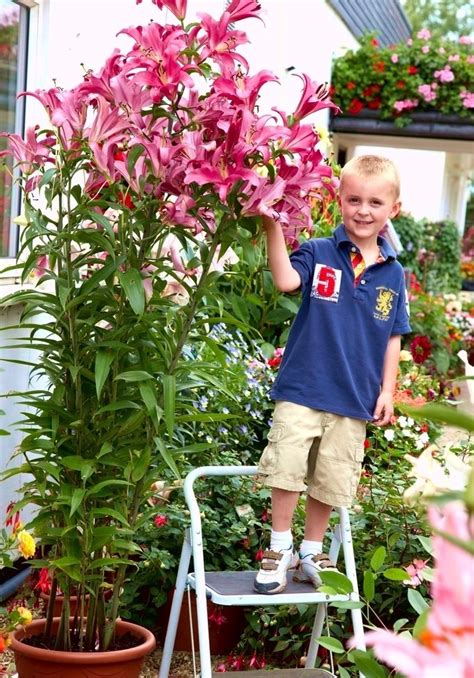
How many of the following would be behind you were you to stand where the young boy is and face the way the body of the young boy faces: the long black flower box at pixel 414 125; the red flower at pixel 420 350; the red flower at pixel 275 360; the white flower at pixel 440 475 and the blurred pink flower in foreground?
3

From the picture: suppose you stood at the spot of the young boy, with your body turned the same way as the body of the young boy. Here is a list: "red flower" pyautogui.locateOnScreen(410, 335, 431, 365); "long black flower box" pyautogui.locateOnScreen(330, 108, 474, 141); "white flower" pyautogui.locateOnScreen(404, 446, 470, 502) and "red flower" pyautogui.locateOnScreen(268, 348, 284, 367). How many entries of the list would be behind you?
3

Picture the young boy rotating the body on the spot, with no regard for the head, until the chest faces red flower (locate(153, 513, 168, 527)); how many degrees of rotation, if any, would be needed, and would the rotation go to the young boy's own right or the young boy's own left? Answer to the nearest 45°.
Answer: approximately 135° to the young boy's own right

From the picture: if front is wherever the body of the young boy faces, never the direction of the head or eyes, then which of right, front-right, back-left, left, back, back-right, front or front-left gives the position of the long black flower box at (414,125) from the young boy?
back

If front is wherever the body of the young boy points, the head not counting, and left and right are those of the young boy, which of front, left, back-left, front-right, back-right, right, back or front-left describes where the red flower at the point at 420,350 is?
back

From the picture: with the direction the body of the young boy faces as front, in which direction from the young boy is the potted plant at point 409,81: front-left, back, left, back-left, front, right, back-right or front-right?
back

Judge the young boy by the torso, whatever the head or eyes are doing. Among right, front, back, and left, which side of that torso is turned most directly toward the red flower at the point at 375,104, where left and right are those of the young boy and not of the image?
back

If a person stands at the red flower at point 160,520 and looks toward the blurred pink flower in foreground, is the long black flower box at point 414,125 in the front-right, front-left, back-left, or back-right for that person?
back-left

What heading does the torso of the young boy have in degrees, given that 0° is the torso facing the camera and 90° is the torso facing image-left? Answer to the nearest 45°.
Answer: approximately 0°

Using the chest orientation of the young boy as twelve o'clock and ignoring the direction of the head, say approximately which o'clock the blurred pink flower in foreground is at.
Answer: The blurred pink flower in foreground is roughly at 12 o'clock from the young boy.
